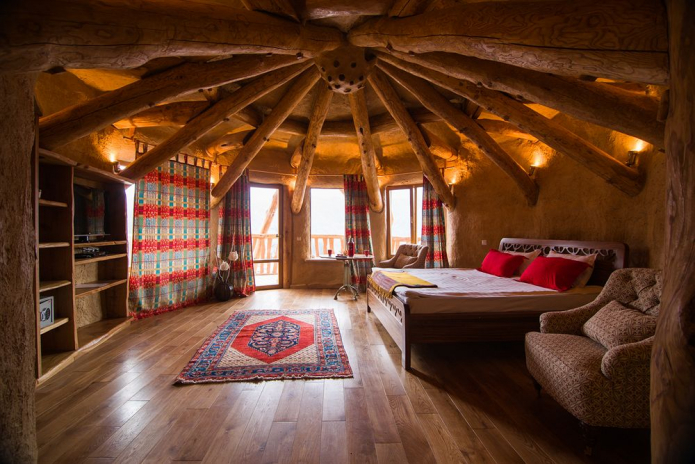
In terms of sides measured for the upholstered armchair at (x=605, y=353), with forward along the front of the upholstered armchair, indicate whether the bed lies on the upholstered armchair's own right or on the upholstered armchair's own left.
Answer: on the upholstered armchair's own right

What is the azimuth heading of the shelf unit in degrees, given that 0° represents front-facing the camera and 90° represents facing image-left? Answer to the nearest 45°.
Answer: approximately 315°

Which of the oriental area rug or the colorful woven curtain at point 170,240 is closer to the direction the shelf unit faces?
the oriental area rug

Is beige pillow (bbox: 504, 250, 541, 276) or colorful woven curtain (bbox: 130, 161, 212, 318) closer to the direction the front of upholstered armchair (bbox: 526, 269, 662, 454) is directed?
the colorful woven curtain

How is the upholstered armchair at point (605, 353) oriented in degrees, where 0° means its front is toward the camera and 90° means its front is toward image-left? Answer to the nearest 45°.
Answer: approximately 45°

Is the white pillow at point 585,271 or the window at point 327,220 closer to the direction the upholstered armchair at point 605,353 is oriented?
the window

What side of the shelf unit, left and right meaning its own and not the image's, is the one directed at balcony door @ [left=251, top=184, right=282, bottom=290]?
left

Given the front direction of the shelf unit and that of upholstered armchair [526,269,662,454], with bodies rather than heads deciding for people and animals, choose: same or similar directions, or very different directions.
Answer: very different directions

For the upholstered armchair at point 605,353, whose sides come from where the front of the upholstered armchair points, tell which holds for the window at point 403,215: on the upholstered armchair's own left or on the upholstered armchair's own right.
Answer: on the upholstered armchair's own right
